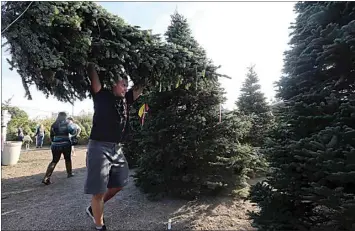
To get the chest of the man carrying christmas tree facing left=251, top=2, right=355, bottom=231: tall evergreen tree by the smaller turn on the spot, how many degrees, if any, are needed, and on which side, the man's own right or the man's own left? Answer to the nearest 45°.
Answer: approximately 45° to the man's own left

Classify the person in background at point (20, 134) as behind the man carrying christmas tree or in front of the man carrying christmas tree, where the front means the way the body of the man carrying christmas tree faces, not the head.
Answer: behind

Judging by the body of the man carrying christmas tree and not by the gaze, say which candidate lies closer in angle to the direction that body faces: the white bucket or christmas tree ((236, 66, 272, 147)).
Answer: the christmas tree

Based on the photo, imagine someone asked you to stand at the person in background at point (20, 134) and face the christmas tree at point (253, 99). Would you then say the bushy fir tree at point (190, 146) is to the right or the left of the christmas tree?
right

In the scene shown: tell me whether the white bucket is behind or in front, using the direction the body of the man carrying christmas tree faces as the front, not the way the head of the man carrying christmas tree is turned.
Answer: behind

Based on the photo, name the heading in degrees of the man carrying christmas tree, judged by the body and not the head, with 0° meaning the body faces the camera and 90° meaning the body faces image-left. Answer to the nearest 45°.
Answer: approximately 315°

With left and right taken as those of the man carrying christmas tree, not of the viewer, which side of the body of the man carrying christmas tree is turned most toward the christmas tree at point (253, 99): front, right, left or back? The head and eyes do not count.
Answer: left

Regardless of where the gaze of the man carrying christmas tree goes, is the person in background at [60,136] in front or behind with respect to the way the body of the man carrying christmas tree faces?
behind

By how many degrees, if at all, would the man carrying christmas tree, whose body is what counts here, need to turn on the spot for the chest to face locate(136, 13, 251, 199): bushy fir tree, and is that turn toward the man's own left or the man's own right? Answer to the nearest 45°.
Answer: approximately 90° to the man's own left

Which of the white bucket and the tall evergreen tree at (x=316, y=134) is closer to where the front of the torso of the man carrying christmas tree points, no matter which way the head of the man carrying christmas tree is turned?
the tall evergreen tree
